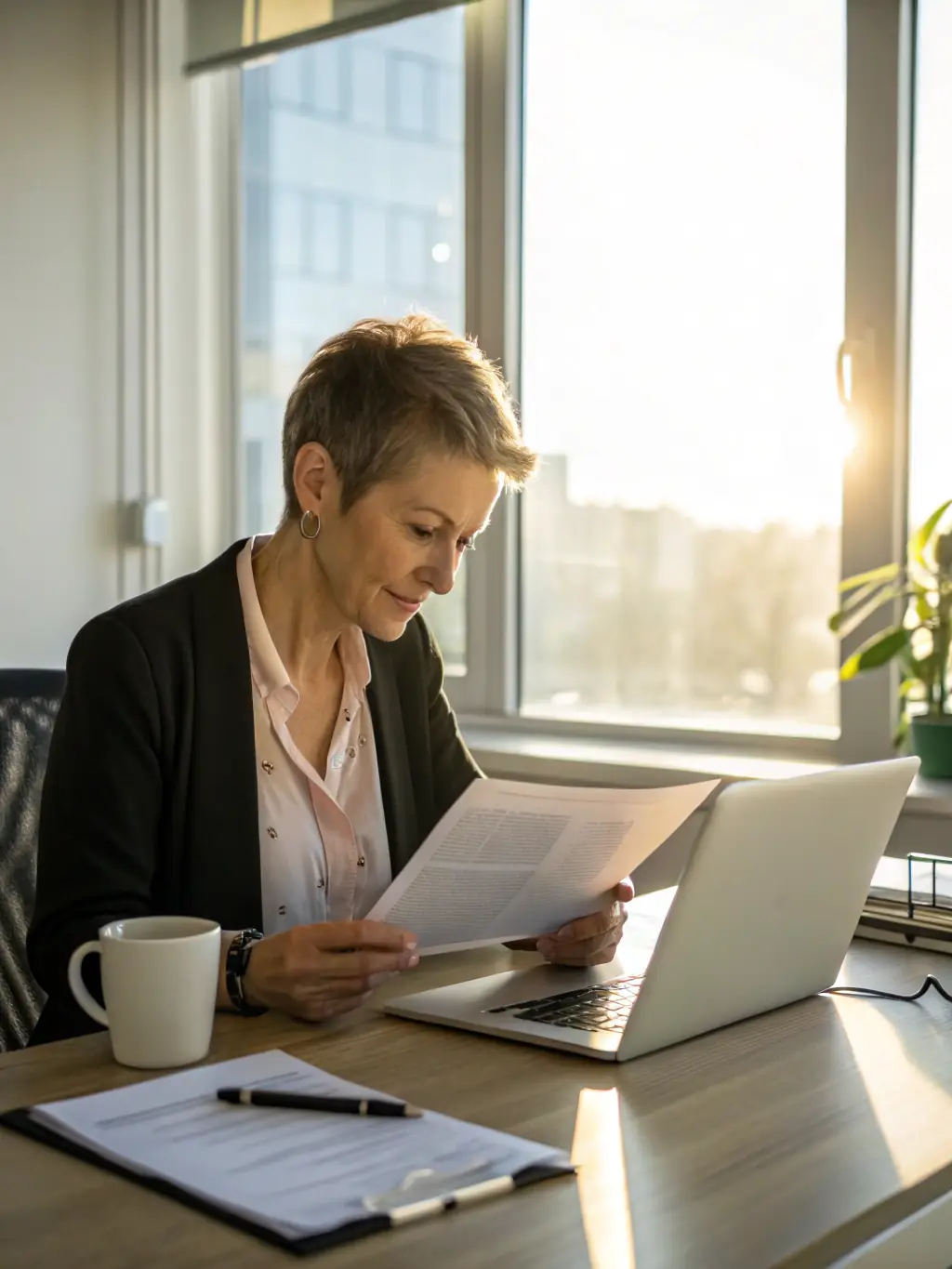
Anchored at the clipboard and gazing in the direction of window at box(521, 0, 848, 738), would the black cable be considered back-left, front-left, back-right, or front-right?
front-right

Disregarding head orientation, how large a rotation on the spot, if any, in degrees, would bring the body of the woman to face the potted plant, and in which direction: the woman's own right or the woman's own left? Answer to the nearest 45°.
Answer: approximately 90° to the woman's own left

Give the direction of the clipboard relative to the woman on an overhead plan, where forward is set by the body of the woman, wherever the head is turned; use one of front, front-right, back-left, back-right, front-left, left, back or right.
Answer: front-right

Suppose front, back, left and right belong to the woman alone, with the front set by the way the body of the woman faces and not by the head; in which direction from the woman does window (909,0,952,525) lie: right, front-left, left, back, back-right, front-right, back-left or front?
left

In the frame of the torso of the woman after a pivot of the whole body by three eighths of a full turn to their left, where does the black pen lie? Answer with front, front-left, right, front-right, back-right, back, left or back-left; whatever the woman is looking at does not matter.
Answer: back

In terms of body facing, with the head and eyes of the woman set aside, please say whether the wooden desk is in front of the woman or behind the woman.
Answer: in front

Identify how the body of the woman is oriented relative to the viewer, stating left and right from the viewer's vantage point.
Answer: facing the viewer and to the right of the viewer

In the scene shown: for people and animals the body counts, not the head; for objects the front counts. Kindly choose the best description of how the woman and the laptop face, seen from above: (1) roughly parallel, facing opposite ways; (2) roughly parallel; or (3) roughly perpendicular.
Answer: roughly parallel, facing opposite ways
